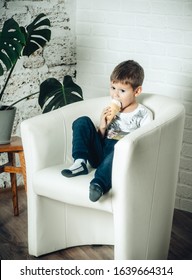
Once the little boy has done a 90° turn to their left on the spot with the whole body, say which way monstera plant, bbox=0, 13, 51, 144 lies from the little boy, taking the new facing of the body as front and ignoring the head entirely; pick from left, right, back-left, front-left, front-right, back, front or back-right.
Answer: back

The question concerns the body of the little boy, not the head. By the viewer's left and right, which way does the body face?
facing the viewer and to the left of the viewer

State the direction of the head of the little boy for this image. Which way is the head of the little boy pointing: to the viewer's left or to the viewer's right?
to the viewer's left

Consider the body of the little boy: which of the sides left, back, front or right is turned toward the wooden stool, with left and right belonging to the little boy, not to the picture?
right

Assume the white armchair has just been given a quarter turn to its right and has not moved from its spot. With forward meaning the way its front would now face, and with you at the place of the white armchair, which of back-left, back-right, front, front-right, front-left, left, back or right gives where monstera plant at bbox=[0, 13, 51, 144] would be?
front

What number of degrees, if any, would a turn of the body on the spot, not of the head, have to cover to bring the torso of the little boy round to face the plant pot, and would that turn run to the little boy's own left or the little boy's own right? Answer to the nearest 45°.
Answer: approximately 90° to the little boy's own right

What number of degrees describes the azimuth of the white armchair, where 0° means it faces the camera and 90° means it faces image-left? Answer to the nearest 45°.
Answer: approximately 45°

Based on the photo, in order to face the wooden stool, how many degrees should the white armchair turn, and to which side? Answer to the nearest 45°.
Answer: approximately 90° to its right

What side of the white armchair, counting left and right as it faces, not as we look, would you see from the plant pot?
right
